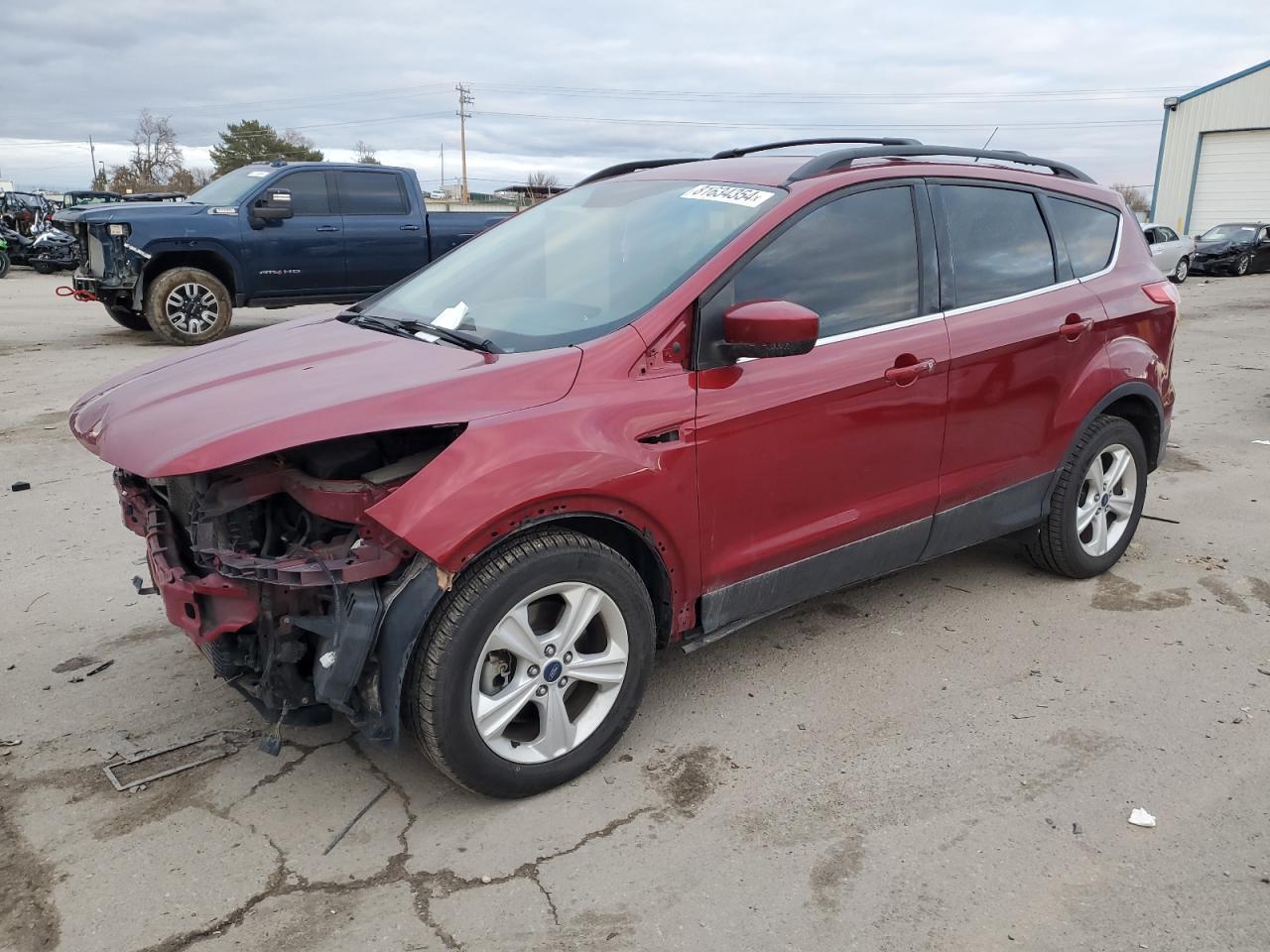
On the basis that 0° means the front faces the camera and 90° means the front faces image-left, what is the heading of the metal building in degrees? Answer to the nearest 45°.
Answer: approximately 0°

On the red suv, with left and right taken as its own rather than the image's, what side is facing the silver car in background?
back

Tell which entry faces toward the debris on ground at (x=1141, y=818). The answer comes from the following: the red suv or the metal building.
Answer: the metal building

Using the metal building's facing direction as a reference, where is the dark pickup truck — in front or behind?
in front

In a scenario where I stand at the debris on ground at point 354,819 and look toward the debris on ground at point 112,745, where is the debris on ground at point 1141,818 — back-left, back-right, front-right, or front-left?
back-right

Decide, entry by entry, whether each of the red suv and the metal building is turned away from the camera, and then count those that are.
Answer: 0

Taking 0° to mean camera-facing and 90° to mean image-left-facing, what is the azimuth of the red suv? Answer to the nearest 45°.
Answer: approximately 45°
